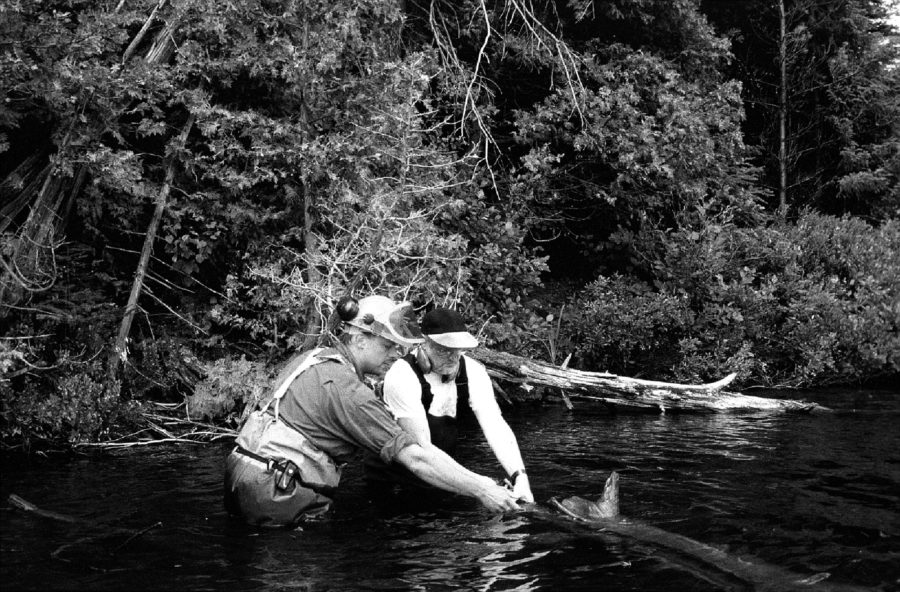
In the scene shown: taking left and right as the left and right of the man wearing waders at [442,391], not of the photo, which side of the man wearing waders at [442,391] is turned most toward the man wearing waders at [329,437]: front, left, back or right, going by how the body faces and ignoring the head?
right

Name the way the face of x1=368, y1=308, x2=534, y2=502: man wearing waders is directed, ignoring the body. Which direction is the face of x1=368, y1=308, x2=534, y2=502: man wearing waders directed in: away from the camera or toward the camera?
toward the camera

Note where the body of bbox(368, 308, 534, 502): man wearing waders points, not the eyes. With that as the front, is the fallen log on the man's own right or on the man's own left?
on the man's own left

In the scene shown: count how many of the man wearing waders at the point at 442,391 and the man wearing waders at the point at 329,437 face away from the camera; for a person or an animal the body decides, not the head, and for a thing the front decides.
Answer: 0

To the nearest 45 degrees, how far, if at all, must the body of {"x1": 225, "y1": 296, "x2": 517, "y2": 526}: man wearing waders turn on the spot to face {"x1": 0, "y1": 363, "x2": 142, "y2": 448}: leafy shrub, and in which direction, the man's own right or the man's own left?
approximately 135° to the man's own left

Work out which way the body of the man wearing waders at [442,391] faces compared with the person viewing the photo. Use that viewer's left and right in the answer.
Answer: facing the viewer and to the right of the viewer

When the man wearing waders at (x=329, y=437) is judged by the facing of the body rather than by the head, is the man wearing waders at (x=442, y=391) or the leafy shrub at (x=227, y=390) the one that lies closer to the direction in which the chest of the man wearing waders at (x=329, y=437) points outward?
the man wearing waders

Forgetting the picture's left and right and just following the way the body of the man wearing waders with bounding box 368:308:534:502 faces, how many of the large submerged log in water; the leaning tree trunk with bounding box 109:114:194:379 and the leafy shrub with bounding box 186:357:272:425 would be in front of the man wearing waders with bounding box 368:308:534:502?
1

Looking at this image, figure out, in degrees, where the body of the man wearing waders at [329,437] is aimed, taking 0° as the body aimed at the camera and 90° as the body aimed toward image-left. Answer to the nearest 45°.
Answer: approximately 270°

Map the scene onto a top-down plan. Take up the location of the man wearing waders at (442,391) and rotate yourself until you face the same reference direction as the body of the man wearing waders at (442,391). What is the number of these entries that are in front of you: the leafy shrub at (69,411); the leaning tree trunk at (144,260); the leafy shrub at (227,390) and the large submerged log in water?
1

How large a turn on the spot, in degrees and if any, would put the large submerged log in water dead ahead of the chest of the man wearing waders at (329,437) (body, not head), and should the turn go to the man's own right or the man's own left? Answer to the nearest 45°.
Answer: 0° — they already face it
